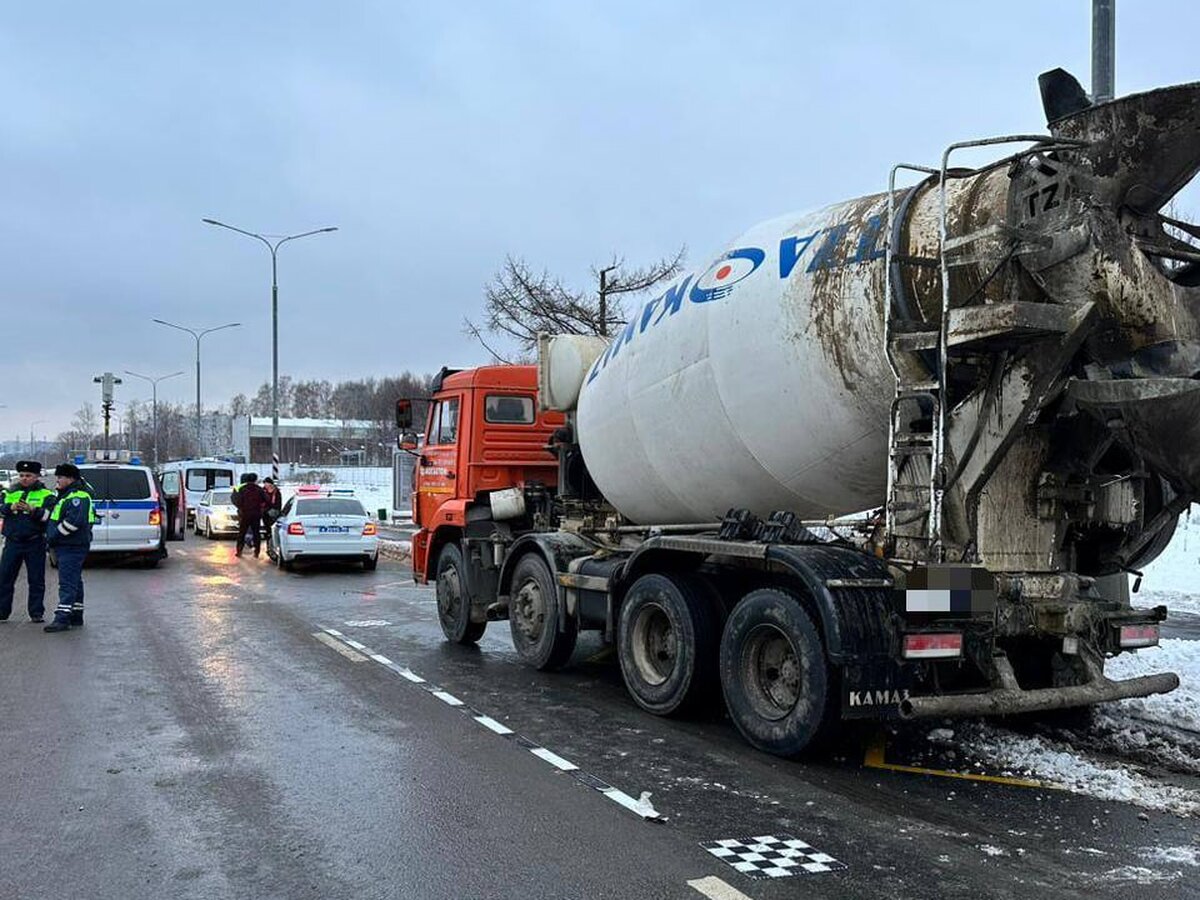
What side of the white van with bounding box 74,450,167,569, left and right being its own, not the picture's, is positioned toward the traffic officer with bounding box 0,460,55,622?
back

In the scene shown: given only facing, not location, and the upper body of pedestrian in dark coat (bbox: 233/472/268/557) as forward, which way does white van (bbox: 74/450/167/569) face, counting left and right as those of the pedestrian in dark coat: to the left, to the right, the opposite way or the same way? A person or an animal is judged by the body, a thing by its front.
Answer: the same way

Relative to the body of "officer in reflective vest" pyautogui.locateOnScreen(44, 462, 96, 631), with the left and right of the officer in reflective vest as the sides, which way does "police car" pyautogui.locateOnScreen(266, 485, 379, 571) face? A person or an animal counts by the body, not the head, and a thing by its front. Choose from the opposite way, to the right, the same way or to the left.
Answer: to the right

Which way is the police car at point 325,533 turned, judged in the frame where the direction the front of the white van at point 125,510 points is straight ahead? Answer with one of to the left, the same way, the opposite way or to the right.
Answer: the same way

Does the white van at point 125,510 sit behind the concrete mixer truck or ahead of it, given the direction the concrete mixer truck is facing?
ahead

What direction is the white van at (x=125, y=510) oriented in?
away from the camera

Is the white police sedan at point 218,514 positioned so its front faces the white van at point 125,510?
no

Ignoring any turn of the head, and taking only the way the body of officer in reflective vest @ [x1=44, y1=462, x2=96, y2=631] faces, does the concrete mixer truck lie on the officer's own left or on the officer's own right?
on the officer's own left

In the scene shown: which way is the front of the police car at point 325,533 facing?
away from the camera

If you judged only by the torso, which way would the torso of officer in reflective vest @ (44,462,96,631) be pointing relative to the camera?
to the viewer's left

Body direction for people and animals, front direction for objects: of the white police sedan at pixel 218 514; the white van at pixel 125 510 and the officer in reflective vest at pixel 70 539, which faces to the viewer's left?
the officer in reflective vest

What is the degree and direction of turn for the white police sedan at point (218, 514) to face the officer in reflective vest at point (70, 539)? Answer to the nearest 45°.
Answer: approximately 45° to its right

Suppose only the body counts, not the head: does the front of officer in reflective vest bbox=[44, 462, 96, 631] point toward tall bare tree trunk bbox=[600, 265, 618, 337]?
no

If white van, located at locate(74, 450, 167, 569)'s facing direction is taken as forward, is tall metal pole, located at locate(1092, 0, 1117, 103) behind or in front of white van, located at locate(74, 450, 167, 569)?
behind

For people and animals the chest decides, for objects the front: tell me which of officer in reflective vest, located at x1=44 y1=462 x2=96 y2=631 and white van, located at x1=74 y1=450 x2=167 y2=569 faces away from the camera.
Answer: the white van
